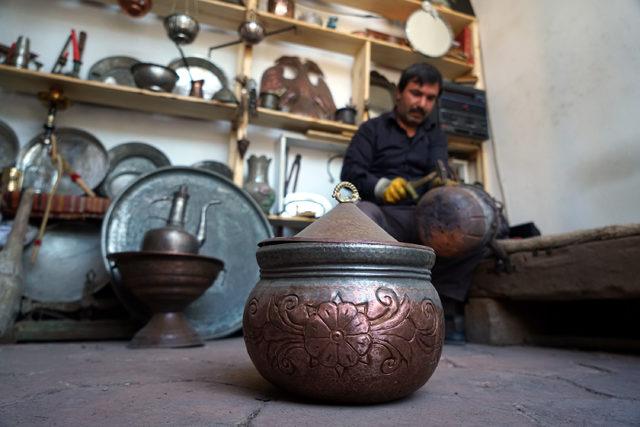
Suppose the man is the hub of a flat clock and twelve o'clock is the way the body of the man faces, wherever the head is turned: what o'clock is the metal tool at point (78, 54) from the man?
The metal tool is roughly at 4 o'clock from the man.

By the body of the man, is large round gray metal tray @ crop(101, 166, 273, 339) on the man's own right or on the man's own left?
on the man's own right

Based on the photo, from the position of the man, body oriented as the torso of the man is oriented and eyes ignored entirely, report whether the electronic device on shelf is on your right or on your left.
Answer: on your left

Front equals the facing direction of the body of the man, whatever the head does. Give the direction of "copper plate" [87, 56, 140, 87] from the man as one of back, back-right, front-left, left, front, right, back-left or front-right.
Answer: back-right
